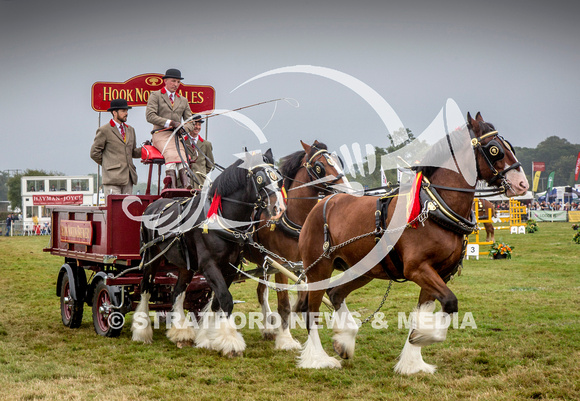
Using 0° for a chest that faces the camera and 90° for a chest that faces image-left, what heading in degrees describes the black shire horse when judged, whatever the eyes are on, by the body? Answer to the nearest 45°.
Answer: approximately 315°

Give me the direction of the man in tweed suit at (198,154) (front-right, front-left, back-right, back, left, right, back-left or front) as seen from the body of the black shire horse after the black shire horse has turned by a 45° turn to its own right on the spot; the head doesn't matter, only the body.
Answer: back

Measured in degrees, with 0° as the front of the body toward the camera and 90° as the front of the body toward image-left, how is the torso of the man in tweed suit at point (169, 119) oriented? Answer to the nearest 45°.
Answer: approximately 315°

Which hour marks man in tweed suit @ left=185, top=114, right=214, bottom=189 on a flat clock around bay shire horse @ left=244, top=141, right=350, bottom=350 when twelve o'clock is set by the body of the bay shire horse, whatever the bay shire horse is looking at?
The man in tweed suit is roughly at 6 o'clock from the bay shire horse.

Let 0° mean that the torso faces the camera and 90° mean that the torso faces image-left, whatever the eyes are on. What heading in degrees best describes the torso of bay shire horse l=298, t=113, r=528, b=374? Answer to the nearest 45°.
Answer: approximately 270°

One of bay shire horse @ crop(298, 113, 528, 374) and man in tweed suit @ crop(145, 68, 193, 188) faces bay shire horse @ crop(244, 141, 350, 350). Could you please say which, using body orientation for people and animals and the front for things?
the man in tweed suit

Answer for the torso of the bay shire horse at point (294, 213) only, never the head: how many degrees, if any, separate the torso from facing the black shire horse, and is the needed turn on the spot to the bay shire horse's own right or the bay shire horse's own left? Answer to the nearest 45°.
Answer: approximately 90° to the bay shire horse's own right

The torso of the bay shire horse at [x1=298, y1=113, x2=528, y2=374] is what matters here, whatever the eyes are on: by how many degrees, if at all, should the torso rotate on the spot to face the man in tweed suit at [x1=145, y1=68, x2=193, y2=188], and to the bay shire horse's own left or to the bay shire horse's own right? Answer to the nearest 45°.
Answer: approximately 135° to the bay shire horse's own left
